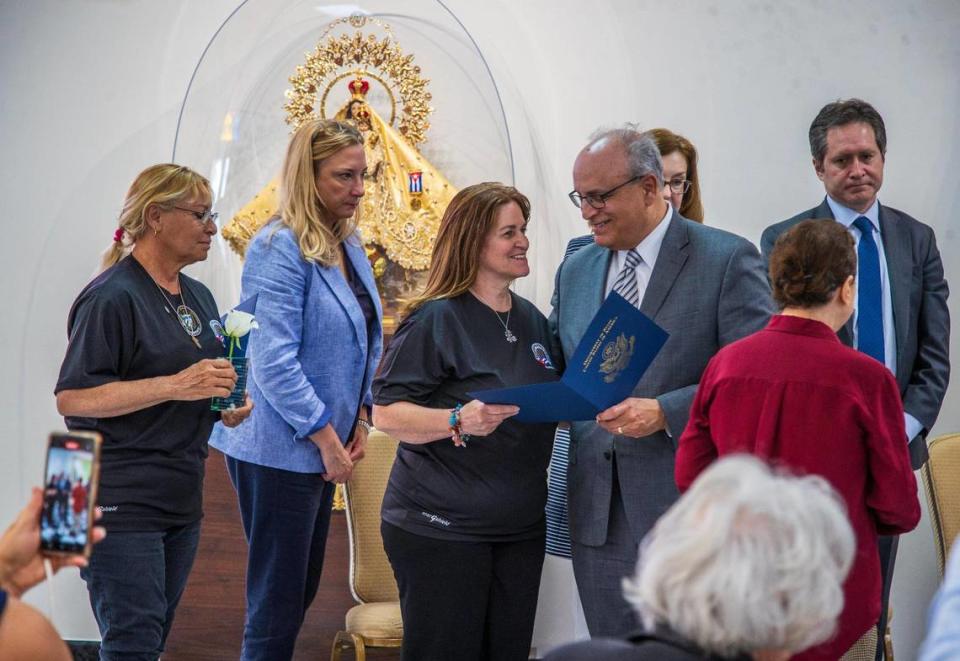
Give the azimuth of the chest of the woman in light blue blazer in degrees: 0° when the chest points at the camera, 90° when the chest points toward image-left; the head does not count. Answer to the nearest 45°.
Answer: approximately 315°

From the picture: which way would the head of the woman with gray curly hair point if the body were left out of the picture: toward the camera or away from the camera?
away from the camera

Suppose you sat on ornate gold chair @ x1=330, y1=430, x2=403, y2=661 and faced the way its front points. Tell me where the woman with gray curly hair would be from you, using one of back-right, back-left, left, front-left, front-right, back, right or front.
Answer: front

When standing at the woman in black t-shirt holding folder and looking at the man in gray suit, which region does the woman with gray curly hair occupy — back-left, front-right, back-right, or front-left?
front-right

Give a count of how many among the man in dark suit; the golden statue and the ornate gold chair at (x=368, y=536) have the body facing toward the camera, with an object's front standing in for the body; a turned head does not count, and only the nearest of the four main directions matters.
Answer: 3

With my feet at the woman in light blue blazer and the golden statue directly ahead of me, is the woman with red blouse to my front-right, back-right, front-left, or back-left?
back-right

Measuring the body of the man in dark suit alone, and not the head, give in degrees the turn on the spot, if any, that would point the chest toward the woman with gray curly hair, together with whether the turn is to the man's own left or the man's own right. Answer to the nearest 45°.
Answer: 0° — they already face them

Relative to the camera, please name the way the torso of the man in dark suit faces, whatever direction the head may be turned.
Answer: toward the camera

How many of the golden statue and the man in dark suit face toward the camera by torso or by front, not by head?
2

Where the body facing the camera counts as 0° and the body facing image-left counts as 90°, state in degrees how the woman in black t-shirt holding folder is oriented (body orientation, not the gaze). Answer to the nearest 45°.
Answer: approximately 315°

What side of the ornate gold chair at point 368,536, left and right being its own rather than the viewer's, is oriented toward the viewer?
front
